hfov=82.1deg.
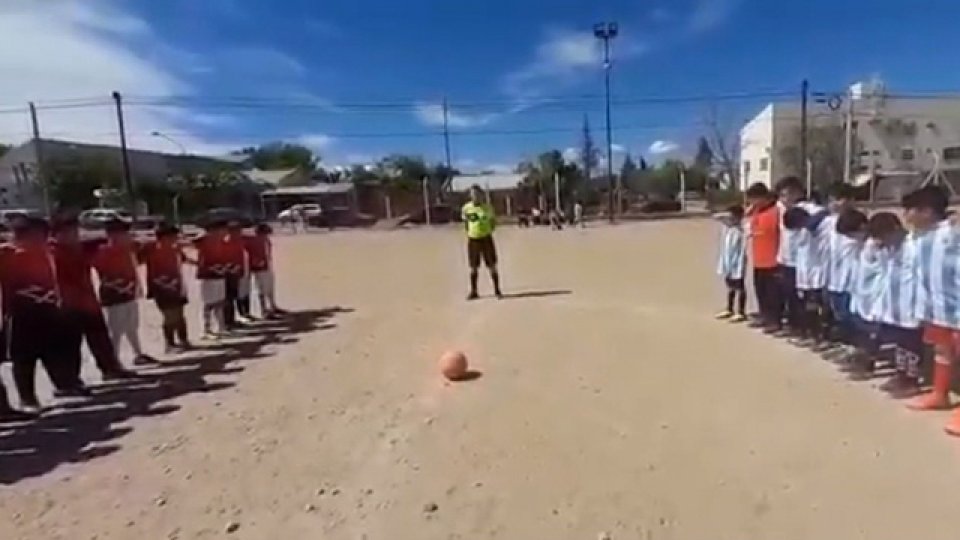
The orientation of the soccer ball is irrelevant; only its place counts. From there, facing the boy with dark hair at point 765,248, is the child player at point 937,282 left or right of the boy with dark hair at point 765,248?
right

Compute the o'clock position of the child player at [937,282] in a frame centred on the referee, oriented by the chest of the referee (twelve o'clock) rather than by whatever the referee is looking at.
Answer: The child player is roughly at 11 o'clock from the referee.

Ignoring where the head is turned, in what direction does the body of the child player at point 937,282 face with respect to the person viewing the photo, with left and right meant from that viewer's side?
facing to the left of the viewer

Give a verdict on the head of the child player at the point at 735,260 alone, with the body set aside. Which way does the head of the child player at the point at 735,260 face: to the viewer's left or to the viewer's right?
to the viewer's left

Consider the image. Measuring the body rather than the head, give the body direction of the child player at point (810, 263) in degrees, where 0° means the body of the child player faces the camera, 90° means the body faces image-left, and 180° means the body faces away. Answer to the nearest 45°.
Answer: approximately 90°

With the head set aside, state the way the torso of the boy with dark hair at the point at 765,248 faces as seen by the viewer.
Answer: to the viewer's left

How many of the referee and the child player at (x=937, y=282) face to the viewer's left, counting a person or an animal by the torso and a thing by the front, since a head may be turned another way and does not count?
1

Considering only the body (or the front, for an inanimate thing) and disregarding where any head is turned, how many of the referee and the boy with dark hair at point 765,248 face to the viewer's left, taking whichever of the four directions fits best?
1

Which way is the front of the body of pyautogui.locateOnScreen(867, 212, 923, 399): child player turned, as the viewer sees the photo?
to the viewer's left
